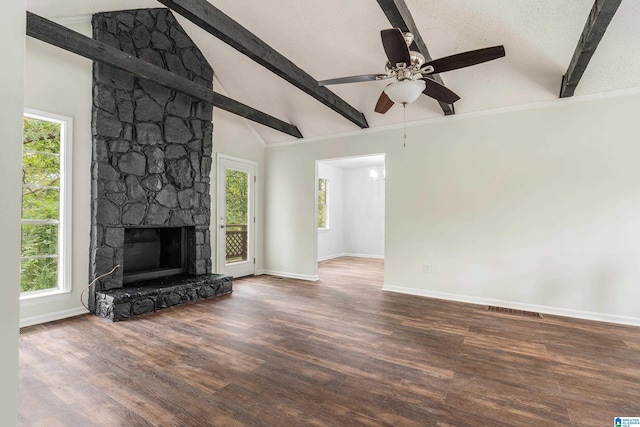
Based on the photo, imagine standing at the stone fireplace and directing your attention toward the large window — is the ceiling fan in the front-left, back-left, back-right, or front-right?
back-left

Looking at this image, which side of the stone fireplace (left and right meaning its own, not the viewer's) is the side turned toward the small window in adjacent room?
left

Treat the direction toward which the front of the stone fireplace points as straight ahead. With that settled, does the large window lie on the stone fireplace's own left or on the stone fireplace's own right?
on the stone fireplace's own right

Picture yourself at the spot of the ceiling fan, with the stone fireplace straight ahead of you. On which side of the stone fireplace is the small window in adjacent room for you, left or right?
right

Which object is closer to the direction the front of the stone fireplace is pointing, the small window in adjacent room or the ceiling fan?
the ceiling fan

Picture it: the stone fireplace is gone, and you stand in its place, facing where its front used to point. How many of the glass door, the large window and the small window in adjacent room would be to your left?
2

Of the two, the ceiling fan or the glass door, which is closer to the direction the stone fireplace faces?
the ceiling fan

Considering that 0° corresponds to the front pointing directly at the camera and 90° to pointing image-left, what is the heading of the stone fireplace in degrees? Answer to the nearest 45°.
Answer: approximately 315°

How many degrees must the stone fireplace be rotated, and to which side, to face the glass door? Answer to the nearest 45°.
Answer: approximately 90° to its left
